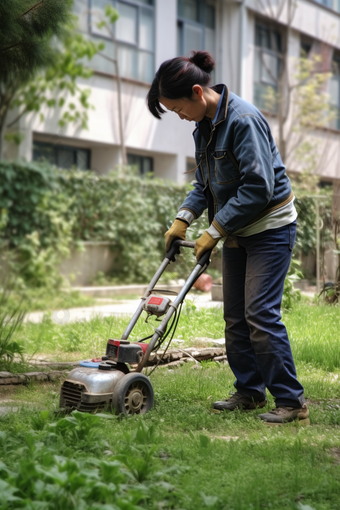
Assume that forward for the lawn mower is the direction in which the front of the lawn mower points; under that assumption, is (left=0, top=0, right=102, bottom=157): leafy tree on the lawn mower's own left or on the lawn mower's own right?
on the lawn mower's own right

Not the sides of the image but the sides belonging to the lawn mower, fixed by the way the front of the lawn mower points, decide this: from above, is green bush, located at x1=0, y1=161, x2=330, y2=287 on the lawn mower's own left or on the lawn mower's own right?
on the lawn mower's own right

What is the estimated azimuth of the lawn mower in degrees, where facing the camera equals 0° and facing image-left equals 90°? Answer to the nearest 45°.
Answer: approximately 45°
